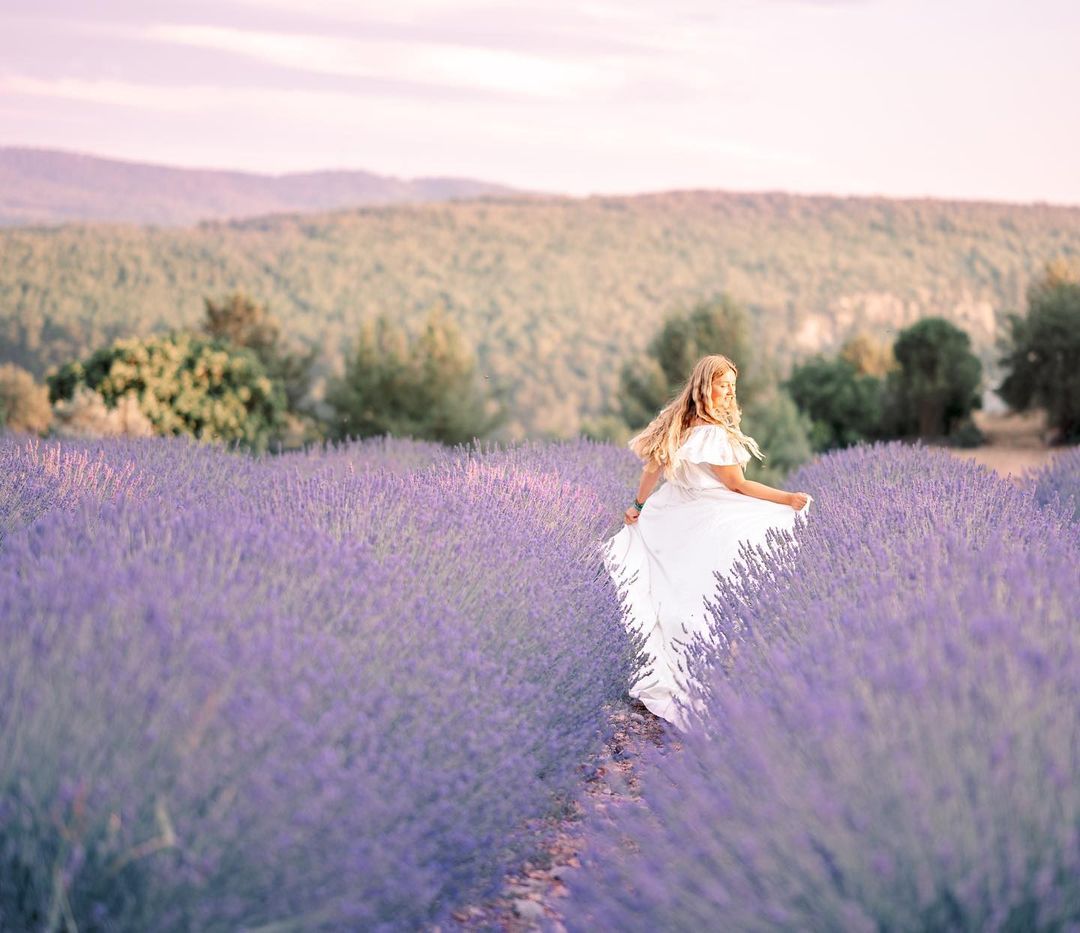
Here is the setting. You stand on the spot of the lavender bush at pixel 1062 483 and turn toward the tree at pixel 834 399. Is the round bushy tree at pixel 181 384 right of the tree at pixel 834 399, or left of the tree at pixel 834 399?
left

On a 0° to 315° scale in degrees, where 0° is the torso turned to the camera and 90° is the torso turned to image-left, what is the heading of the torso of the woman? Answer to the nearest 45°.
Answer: approximately 225°

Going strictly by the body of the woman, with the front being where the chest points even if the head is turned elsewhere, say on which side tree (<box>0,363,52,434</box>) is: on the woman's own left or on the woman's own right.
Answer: on the woman's own left

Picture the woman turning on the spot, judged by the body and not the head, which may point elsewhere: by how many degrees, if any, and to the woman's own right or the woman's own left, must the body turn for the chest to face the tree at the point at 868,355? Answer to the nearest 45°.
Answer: approximately 45° to the woman's own left

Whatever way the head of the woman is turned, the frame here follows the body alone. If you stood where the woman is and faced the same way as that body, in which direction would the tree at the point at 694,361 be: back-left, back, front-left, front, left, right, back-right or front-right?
front-left

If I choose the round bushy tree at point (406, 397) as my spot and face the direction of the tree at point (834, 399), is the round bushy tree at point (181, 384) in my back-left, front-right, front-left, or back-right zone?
back-right

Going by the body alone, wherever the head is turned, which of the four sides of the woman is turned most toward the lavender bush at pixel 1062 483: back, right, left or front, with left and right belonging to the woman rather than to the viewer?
front

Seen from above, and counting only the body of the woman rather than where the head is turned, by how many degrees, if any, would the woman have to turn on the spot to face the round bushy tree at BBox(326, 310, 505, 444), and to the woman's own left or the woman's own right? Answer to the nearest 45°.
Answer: approximately 45° to the woman's own left

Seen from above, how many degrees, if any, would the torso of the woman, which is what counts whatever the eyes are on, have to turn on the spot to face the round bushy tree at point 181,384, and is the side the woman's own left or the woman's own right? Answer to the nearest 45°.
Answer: approximately 90° to the woman's own left

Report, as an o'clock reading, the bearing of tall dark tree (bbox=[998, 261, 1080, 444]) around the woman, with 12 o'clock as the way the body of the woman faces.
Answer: The tall dark tree is roughly at 11 o'clock from the woman.
